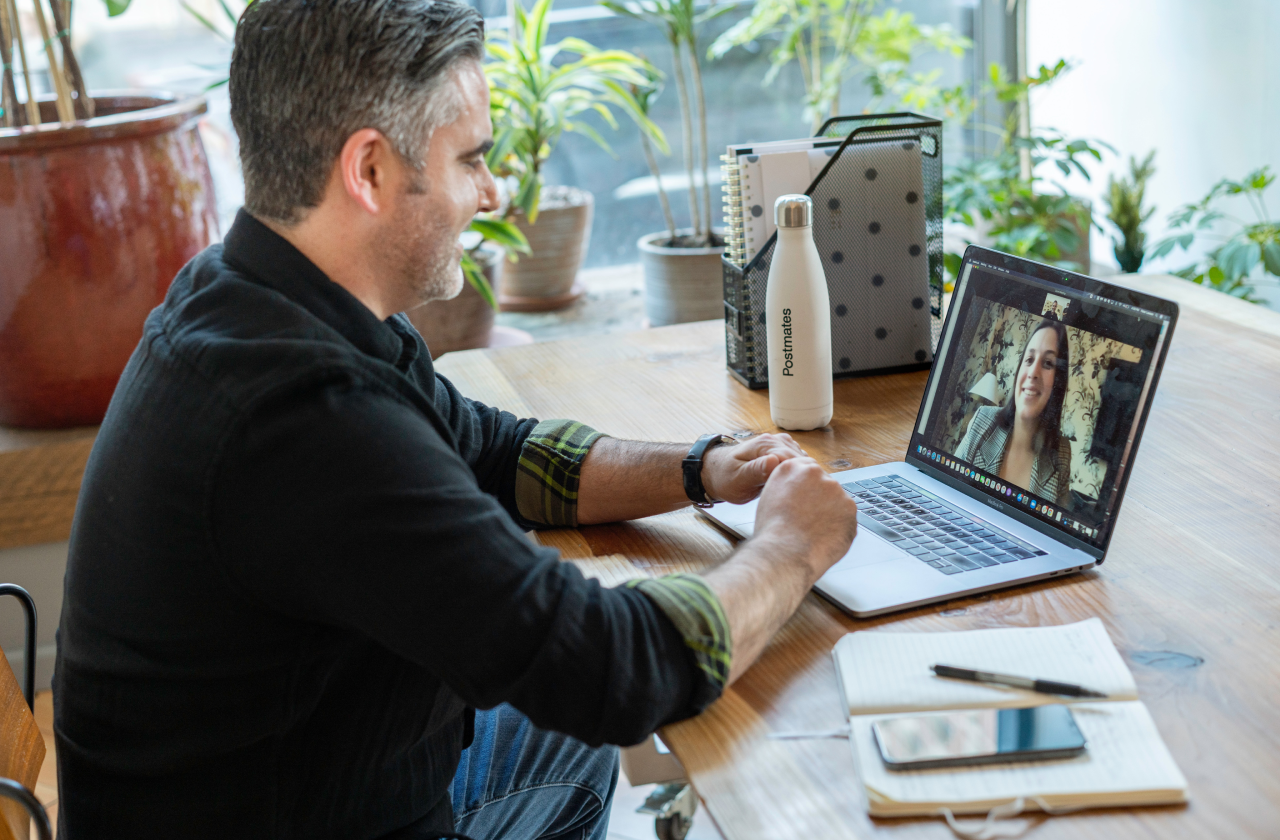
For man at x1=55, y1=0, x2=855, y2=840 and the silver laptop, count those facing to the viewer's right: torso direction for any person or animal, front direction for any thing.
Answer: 1

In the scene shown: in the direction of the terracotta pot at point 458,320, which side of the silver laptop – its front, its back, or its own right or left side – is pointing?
right

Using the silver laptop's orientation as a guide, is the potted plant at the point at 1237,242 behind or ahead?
behind

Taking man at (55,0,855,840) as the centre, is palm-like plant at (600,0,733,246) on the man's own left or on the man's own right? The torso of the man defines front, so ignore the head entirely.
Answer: on the man's own left

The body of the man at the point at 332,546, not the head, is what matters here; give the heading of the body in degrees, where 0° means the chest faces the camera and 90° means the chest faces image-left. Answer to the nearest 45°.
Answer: approximately 270°

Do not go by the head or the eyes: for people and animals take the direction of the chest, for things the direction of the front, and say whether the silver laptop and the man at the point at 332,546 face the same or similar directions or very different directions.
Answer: very different directions

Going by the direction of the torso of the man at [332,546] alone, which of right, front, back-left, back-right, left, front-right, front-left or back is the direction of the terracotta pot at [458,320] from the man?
left

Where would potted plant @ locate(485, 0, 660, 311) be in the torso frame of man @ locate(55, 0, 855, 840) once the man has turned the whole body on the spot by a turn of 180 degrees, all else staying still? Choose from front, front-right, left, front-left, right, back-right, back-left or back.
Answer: right

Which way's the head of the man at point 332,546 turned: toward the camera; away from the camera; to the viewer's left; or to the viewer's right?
to the viewer's right

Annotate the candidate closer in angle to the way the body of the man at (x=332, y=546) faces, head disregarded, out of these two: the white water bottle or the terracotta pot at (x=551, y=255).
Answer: the white water bottle

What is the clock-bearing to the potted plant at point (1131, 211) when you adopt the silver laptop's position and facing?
The potted plant is roughly at 5 o'clock from the silver laptop.
